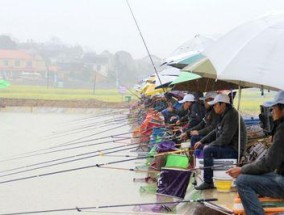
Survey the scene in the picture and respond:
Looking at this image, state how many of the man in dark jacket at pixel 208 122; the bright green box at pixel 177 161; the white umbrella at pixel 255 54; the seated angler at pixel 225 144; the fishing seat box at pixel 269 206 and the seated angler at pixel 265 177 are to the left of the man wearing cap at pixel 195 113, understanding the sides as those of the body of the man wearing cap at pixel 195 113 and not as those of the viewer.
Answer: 6

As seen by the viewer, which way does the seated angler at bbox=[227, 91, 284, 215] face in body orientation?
to the viewer's left

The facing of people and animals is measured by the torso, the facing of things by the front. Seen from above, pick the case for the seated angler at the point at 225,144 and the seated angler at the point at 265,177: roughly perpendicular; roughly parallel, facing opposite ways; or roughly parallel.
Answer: roughly parallel

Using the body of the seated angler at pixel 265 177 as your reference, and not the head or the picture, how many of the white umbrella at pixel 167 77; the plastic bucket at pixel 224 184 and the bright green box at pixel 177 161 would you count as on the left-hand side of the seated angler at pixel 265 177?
0

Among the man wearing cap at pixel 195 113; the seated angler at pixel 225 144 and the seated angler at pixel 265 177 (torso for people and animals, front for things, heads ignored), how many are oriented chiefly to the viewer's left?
3

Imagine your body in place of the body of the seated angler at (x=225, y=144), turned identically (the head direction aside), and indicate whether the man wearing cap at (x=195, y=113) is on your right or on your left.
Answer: on your right

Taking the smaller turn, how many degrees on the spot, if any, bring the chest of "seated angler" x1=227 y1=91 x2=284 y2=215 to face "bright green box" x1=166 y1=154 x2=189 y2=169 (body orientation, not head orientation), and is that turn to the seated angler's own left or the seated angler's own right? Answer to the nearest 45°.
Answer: approximately 45° to the seated angler's own right

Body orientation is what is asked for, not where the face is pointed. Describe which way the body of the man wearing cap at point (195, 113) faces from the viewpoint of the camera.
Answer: to the viewer's left

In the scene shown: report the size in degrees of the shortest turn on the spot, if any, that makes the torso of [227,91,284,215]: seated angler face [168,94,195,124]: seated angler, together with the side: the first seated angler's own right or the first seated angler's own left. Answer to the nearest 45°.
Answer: approximately 90° to the first seated angler's own right

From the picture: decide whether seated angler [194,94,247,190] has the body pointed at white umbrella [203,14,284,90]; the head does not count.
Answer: no

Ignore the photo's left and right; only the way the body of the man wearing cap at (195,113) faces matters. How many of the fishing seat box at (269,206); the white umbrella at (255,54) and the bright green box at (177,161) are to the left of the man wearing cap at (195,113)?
3

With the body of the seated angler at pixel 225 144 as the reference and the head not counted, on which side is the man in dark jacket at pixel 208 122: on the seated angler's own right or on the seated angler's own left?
on the seated angler's own right

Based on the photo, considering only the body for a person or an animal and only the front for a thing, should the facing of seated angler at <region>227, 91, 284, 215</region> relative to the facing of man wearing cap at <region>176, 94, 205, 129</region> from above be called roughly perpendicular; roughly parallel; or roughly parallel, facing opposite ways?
roughly parallel

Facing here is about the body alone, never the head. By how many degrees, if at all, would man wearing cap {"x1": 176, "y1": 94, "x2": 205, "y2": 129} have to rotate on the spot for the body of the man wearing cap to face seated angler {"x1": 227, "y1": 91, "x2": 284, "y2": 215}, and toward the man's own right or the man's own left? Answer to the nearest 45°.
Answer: approximately 90° to the man's own left

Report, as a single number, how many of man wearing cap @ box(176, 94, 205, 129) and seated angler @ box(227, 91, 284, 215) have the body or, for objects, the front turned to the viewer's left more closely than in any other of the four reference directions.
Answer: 2

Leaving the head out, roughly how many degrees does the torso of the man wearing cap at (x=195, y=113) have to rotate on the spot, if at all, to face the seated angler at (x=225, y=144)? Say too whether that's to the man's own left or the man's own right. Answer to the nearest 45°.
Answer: approximately 90° to the man's own left

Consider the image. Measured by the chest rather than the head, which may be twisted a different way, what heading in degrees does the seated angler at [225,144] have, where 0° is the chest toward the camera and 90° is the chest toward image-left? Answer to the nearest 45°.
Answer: approximately 90°

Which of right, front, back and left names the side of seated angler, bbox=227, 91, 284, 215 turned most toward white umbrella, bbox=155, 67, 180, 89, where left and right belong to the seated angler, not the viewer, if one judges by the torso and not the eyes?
right

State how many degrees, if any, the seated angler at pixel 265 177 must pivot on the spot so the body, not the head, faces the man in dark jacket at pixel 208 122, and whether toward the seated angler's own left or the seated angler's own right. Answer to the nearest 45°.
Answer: approximately 90° to the seated angler's own right
